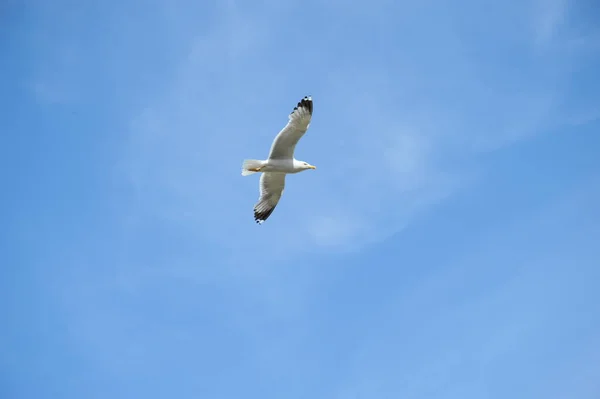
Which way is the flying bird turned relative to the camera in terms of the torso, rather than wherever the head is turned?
to the viewer's right
